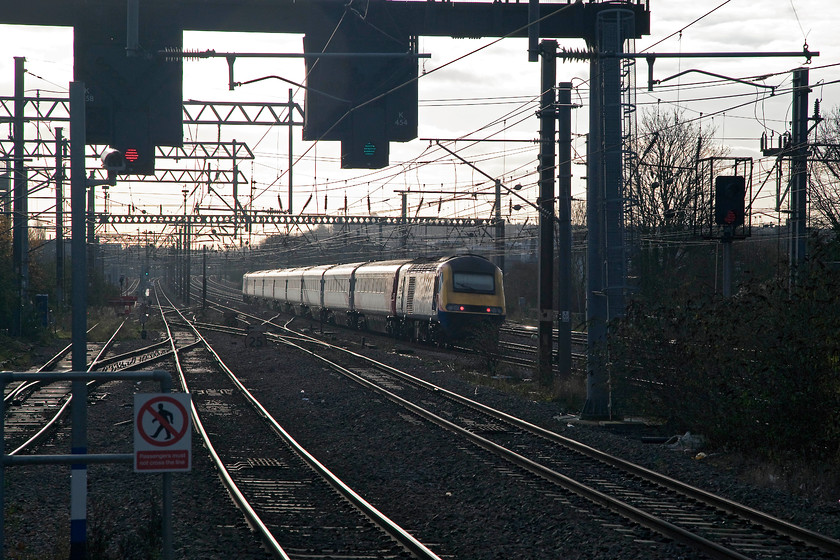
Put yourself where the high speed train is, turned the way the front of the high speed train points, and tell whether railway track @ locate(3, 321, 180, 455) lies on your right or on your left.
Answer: on your right

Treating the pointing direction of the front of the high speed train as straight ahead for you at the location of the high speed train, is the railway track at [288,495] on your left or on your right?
on your right

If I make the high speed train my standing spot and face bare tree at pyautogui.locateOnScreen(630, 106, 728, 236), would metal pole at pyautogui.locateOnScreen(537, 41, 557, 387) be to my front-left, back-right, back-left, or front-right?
back-right

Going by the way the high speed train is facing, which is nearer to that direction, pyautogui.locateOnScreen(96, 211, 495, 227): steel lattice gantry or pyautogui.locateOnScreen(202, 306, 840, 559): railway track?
the railway track

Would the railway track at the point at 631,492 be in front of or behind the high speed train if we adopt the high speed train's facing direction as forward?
in front

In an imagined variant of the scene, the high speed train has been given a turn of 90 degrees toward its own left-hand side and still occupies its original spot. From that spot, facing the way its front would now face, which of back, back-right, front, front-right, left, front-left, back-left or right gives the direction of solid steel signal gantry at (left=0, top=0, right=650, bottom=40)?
back-right

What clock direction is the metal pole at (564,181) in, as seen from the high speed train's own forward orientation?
The metal pole is roughly at 1 o'clock from the high speed train.

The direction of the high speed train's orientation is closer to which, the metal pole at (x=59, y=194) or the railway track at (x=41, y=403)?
the railway track

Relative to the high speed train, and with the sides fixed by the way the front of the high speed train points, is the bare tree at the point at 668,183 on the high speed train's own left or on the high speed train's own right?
on the high speed train's own left

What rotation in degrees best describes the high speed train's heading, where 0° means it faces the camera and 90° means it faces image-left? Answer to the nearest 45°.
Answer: approximately 315°

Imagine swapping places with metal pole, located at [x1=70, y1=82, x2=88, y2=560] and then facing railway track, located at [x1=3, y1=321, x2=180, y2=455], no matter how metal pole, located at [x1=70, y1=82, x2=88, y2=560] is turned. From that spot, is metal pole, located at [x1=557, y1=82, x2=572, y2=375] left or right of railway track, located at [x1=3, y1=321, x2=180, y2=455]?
right
